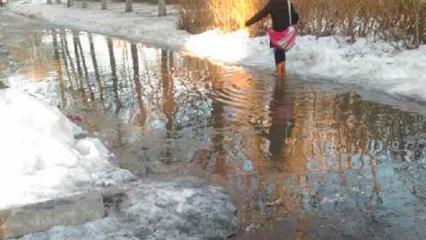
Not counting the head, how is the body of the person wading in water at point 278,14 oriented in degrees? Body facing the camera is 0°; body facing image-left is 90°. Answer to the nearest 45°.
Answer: approximately 180°

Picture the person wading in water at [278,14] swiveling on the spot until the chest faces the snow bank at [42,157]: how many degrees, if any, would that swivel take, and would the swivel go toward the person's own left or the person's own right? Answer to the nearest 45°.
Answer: approximately 135° to the person's own left
